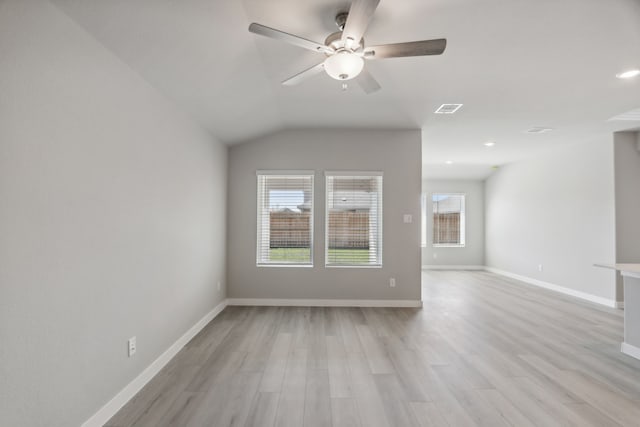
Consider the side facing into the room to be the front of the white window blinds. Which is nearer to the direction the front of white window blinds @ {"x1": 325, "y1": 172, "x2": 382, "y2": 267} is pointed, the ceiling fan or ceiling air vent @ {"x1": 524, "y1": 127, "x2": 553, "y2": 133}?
the ceiling fan

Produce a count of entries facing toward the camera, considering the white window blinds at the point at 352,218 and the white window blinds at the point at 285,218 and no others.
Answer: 2

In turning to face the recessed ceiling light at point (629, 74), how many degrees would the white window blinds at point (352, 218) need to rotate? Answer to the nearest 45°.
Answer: approximately 45° to its left

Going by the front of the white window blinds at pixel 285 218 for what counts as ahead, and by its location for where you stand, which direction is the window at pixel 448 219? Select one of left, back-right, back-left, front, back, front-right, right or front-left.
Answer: back-left

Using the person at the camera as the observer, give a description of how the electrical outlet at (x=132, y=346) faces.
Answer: facing the viewer and to the right of the viewer

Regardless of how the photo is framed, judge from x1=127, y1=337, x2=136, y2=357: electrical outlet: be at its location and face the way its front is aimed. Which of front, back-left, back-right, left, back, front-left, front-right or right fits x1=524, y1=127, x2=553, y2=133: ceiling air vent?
front-left

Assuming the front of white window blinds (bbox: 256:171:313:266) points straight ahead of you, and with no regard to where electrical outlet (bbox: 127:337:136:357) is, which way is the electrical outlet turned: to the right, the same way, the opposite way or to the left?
to the left

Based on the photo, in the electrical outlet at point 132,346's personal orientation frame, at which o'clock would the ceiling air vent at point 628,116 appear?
The ceiling air vent is roughly at 11 o'clock from the electrical outlet.

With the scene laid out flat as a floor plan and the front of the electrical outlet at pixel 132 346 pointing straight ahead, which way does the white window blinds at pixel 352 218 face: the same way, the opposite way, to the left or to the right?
to the right

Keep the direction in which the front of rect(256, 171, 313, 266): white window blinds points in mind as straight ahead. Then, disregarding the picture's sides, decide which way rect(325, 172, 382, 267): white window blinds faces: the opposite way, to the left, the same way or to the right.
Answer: the same way

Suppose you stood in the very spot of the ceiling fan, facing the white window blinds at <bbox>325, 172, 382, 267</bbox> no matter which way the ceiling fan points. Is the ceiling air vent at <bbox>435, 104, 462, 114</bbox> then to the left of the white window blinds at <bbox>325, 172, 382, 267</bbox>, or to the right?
right

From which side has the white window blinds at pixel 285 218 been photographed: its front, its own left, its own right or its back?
front

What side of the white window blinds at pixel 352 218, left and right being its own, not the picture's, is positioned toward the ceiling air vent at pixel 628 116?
left

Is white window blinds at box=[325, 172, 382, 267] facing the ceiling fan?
yes

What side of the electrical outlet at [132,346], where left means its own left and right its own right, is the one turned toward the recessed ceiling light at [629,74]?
front

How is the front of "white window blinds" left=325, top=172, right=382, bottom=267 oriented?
toward the camera
